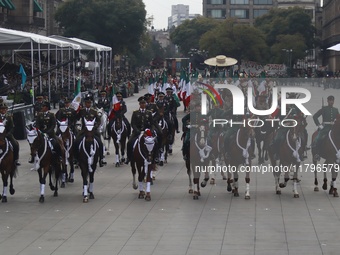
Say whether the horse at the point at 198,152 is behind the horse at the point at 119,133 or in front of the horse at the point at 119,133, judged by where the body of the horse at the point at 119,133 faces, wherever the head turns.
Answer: in front

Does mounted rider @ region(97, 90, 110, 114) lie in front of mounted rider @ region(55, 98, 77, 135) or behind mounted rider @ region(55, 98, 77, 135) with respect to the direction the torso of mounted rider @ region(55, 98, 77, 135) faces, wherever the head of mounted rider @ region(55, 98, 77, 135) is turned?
behind

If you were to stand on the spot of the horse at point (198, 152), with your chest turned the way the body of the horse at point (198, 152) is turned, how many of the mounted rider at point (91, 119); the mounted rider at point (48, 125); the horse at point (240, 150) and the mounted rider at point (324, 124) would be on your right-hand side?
2

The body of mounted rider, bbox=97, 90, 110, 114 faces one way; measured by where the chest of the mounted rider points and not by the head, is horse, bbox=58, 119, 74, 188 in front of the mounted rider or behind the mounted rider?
in front

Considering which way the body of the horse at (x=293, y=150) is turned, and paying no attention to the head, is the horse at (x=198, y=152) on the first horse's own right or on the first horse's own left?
on the first horse's own right

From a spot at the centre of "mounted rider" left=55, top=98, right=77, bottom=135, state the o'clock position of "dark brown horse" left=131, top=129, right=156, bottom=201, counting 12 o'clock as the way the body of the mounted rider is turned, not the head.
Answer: The dark brown horse is roughly at 11 o'clock from the mounted rider.

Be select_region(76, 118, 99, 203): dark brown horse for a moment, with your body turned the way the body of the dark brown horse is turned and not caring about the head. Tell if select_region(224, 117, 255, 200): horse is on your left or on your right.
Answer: on your left

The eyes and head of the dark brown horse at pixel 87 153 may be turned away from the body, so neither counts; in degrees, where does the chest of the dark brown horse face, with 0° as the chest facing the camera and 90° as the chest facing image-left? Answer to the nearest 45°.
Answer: approximately 0°

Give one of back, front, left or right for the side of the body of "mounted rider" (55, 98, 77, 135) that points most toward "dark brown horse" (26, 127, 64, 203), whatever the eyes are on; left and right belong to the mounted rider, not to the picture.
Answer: front
